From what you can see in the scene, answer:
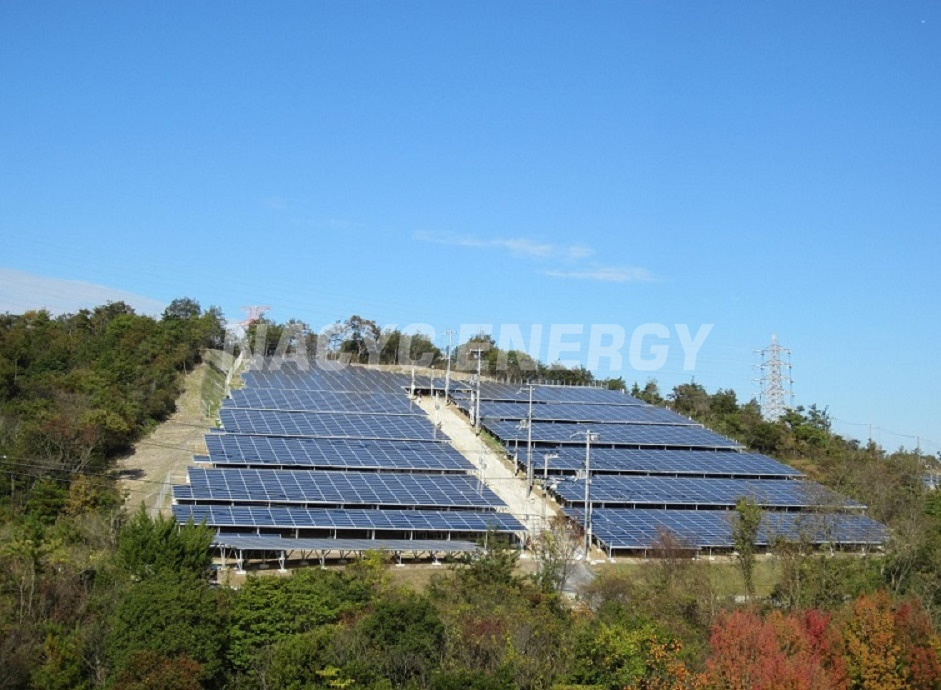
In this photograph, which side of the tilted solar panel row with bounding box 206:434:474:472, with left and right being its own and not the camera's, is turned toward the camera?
front

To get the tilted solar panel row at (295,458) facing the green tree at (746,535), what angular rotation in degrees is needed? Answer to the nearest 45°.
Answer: approximately 45° to its left

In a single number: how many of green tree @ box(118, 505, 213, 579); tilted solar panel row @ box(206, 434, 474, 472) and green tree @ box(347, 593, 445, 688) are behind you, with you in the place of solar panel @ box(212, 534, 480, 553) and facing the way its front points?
1

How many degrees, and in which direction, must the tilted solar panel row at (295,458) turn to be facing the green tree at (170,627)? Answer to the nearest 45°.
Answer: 0° — it already faces it

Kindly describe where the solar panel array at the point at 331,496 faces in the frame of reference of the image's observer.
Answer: facing the viewer

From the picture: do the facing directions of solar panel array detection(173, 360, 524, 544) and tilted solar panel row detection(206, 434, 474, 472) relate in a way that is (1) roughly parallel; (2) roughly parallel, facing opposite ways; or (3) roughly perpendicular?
roughly parallel

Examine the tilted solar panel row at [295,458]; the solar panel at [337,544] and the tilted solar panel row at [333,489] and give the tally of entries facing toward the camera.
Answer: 3

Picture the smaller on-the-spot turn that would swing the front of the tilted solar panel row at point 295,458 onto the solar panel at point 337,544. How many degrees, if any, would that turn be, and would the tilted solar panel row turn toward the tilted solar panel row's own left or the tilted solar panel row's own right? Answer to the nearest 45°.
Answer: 0° — it already faces it

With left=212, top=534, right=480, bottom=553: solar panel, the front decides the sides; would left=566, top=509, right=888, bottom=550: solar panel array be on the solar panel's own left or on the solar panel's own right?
on the solar panel's own left

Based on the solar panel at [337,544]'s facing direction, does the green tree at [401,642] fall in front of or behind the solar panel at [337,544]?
in front

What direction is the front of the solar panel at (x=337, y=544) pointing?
toward the camera
